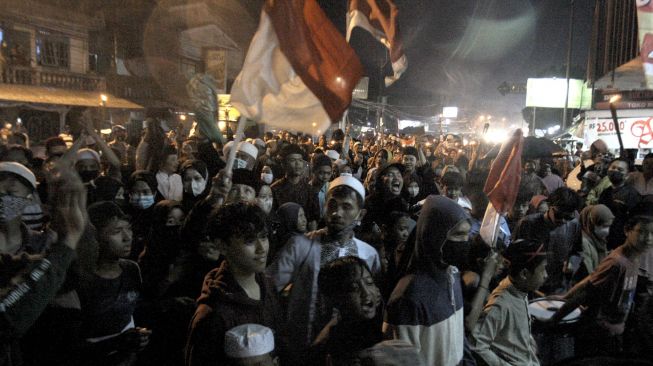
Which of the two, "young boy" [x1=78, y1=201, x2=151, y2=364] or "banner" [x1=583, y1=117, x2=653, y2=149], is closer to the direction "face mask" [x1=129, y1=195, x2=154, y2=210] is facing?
the young boy

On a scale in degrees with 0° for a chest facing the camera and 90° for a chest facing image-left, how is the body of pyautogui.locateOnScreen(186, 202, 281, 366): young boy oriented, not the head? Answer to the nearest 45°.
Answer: approximately 315°

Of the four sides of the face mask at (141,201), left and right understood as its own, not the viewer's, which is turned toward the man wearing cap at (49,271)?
front

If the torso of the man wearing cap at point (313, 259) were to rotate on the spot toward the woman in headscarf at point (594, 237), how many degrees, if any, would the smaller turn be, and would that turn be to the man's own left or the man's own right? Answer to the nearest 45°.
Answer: approximately 135° to the man's own left

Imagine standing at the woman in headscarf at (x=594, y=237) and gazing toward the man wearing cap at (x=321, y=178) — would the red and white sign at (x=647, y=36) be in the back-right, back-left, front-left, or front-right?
back-right

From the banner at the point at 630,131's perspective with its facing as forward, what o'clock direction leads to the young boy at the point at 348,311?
The young boy is roughly at 12 o'clock from the banner.
